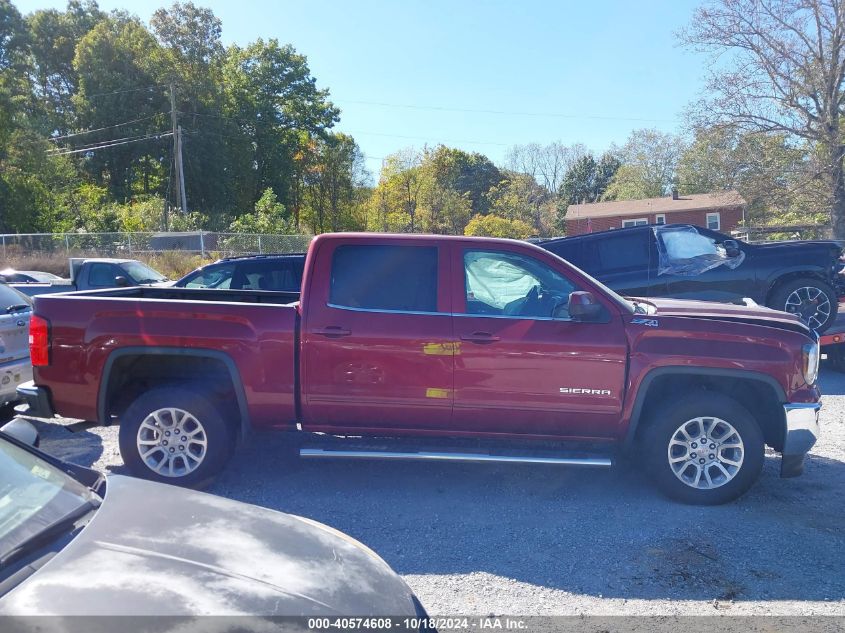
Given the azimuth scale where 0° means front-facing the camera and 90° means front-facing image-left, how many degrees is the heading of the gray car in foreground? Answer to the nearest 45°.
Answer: approximately 315°

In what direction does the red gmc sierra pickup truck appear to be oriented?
to the viewer's right

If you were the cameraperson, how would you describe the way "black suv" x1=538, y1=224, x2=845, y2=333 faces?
facing to the right of the viewer

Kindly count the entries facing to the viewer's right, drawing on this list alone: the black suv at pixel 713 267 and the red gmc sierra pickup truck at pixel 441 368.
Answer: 2

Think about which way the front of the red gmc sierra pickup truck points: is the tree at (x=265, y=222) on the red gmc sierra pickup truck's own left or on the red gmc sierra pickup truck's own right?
on the red gmc sierra pickup truck's own left

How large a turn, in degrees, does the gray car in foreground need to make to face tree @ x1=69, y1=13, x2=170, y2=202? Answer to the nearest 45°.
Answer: approximately 135° to its left
